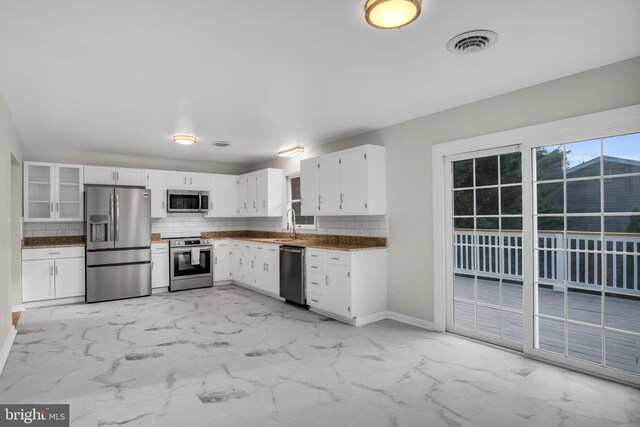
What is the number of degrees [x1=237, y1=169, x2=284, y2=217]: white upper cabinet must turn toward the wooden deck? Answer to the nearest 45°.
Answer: approximately 90° to its left

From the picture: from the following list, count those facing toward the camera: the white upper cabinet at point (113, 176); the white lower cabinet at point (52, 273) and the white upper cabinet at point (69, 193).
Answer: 3

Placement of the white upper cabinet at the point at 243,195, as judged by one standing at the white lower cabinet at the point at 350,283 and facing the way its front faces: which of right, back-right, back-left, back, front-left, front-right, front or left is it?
right

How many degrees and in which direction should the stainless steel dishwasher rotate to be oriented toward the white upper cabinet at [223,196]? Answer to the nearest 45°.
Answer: approximately 90° to its right

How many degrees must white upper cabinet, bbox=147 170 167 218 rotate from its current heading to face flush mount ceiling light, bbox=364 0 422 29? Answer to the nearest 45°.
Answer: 0° — it already faces it

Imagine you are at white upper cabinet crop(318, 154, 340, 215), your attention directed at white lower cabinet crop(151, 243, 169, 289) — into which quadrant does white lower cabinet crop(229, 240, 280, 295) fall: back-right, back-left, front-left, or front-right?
front-right

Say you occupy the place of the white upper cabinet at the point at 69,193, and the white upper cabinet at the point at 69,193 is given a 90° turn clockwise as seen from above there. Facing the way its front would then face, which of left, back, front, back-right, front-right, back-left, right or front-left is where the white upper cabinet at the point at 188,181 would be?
back

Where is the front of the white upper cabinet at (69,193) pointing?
toward the camera

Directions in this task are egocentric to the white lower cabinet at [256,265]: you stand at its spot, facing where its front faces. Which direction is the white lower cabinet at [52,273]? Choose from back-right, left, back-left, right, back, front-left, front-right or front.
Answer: front-right

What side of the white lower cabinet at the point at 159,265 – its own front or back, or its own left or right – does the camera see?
front

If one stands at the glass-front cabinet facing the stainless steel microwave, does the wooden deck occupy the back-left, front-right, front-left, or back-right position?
front-right

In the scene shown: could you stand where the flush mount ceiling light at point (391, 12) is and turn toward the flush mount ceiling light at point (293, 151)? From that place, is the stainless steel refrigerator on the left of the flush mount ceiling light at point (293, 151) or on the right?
left

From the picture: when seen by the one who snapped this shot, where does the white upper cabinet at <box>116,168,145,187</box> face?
facing the viewer

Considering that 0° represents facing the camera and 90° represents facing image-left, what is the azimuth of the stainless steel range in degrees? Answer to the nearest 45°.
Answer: approximately 0°

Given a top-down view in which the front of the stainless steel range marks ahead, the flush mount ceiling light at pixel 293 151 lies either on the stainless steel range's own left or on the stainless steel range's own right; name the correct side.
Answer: on the stainless steel range's own left

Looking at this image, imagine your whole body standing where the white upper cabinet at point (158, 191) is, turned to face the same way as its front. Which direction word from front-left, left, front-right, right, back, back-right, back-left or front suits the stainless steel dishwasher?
front-left

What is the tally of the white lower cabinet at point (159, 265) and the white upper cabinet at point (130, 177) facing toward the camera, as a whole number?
2

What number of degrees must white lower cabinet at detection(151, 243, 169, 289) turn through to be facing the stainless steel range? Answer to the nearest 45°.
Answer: approximately 90° to its left
